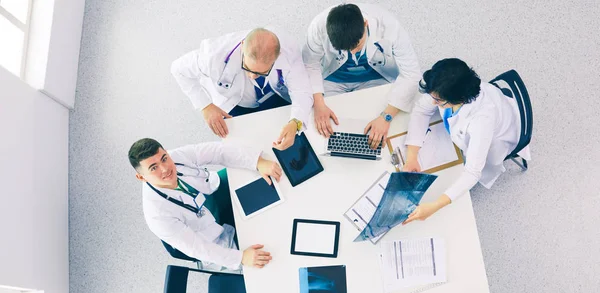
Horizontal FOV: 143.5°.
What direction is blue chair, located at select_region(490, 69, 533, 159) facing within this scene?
to the viewer's left

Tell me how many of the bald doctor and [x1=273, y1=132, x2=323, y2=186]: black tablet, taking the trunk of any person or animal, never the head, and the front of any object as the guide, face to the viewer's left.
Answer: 0
